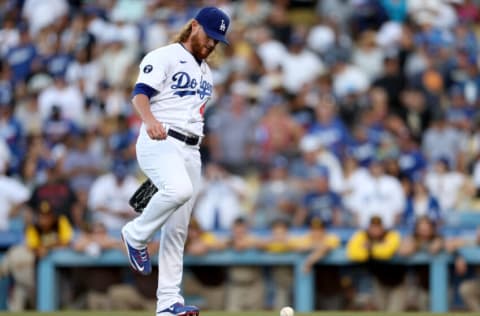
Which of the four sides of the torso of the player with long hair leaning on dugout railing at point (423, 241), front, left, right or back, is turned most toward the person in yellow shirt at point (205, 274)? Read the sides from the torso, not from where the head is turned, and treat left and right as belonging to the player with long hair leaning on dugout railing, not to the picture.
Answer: right

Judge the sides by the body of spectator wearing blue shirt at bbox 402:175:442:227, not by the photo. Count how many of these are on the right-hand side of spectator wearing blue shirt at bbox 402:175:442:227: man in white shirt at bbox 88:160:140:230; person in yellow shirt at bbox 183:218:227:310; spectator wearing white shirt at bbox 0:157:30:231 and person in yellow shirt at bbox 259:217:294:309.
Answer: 4

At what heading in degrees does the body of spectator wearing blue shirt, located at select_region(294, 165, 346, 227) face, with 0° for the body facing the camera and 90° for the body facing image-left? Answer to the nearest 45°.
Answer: approximately 0°

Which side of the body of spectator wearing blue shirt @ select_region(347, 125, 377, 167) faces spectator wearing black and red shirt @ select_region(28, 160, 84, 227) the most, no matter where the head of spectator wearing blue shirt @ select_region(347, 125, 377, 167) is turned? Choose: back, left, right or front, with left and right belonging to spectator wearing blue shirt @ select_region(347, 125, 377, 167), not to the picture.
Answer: right

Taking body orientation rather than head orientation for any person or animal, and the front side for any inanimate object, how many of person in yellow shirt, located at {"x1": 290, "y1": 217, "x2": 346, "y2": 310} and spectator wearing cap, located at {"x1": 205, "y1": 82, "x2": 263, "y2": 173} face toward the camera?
2

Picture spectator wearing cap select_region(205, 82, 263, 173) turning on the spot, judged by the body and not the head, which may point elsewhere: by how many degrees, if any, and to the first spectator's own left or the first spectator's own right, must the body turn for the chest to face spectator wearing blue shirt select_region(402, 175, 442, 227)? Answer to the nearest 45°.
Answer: approximately 45° to the first spectator's own left
